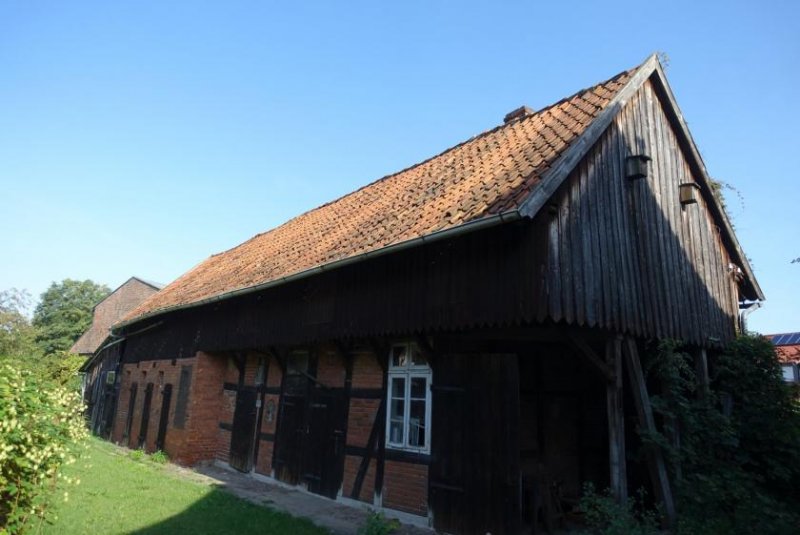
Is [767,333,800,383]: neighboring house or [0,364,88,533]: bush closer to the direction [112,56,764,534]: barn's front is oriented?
the bush

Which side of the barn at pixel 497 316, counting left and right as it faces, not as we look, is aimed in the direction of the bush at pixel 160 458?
right

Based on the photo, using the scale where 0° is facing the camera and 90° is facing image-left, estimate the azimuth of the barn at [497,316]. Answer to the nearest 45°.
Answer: approximately 45°

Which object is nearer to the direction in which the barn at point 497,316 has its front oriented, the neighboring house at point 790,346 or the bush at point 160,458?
the bush

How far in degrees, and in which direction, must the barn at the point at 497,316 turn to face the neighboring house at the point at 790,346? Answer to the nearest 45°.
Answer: approximately 180°

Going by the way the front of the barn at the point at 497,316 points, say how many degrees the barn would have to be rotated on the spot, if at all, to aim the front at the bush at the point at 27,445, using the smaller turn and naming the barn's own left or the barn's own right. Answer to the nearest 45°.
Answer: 0° — it already faces it
